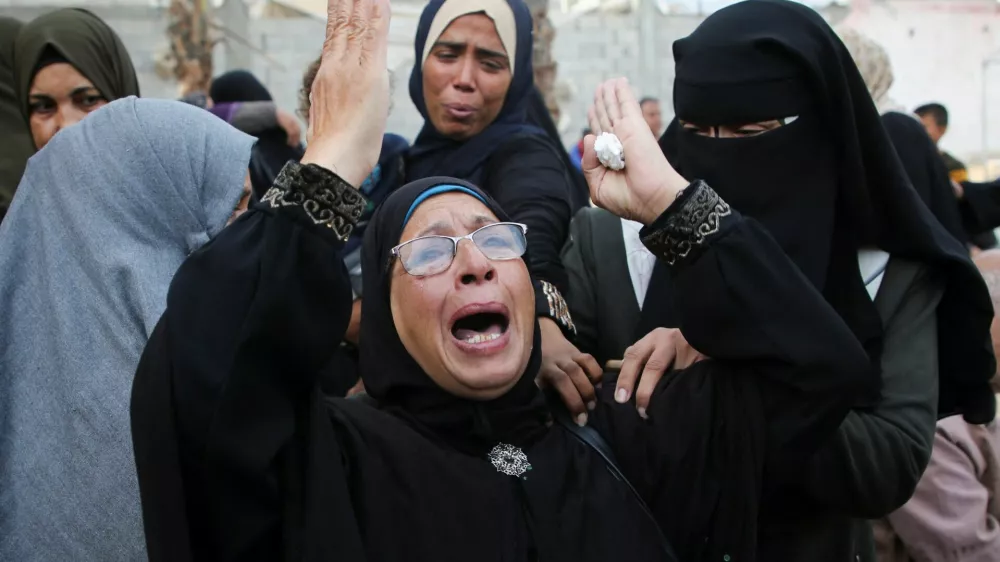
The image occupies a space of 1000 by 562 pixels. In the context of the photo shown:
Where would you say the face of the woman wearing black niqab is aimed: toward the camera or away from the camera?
toward the camera

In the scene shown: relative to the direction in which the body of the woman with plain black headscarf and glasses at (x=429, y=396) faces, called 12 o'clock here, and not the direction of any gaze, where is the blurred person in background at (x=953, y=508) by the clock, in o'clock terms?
The blurred person in background is roughly at 8 o'clock from the woman with plain black headscarf and glasses.

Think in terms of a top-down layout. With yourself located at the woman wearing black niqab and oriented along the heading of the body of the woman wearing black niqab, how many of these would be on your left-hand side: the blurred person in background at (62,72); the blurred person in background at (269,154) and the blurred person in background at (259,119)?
0

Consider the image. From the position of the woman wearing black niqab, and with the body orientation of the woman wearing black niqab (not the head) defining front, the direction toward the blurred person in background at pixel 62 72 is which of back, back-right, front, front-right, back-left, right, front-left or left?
front-right

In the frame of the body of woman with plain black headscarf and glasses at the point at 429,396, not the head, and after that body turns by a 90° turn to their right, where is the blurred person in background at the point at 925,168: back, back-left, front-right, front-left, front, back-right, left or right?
back-right

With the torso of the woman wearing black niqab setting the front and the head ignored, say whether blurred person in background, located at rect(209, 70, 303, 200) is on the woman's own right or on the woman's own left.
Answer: on the woman's own right

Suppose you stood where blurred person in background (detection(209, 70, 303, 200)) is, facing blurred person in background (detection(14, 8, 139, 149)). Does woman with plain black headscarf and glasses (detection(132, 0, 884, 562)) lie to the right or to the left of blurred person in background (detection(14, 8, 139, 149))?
left

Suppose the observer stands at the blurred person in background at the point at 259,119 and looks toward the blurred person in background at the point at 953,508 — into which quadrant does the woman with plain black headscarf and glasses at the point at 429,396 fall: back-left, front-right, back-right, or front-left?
front-right

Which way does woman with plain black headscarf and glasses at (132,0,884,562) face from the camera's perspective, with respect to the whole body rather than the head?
toward the camera

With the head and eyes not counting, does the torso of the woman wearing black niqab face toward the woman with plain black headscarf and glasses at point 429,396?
yes

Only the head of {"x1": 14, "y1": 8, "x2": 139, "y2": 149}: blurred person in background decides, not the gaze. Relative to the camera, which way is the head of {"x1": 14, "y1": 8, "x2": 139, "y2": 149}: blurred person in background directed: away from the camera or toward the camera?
toward the camera

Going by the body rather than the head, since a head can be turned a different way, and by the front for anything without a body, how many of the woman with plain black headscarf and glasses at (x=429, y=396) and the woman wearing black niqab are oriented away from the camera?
0

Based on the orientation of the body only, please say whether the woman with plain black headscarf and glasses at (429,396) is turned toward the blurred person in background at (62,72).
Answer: no

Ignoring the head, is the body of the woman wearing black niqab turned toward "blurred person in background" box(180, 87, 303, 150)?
no

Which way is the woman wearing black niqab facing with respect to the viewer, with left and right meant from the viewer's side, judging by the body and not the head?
facing the viewer and to the left of the viewer
